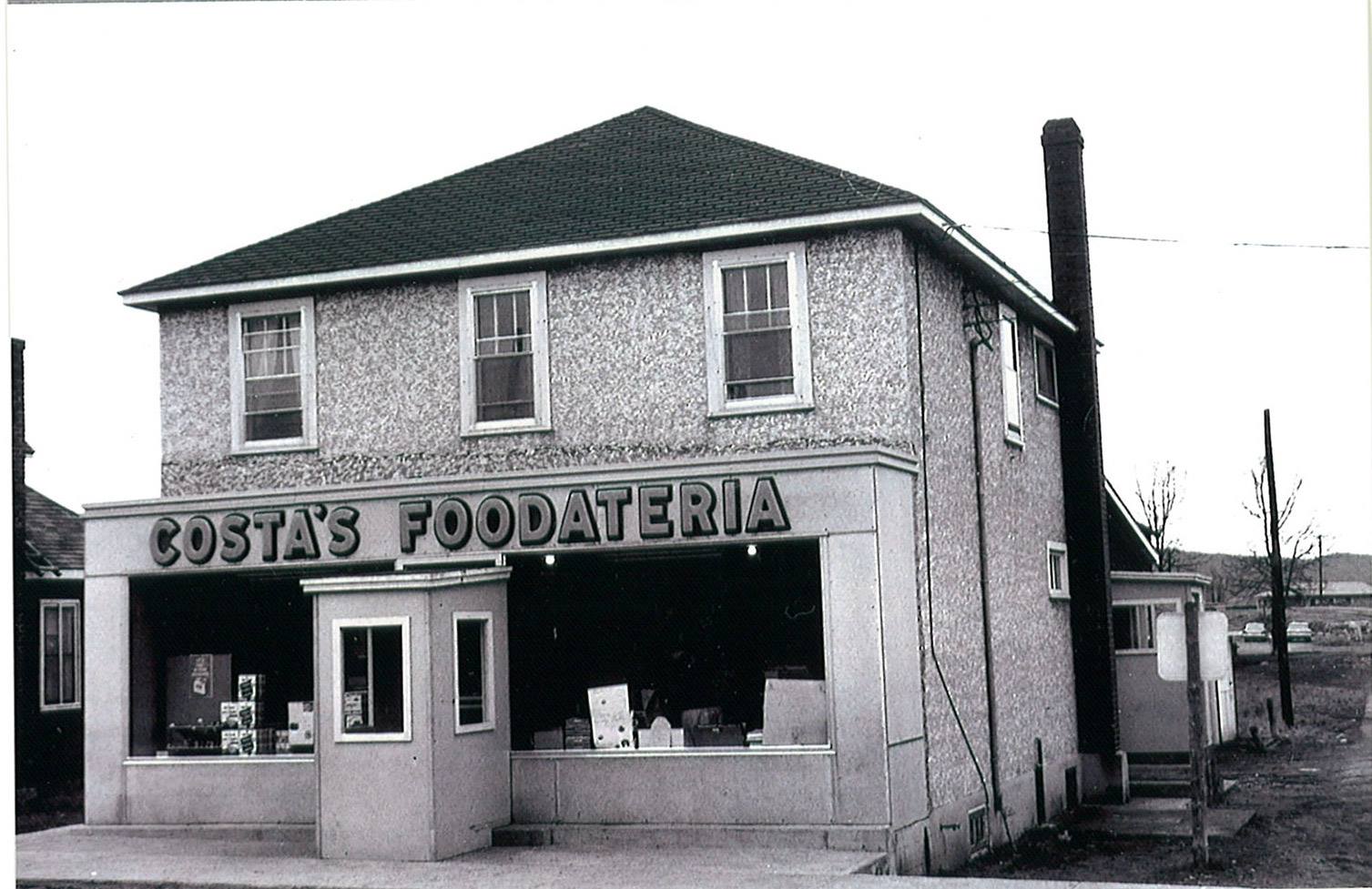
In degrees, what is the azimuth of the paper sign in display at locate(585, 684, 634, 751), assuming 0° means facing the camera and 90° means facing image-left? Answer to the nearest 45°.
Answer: approximately 0°

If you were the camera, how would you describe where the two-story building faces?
facing the viewer and to the left of the viewer

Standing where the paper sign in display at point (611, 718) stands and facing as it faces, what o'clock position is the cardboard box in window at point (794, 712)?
The cardboard box in window is roughly at 10 o'clock from the paper sign in display.

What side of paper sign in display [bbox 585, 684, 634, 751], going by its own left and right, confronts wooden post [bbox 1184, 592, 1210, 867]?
left

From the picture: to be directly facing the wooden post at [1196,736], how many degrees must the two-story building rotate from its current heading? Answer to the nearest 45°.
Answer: approximately 135° to its left
